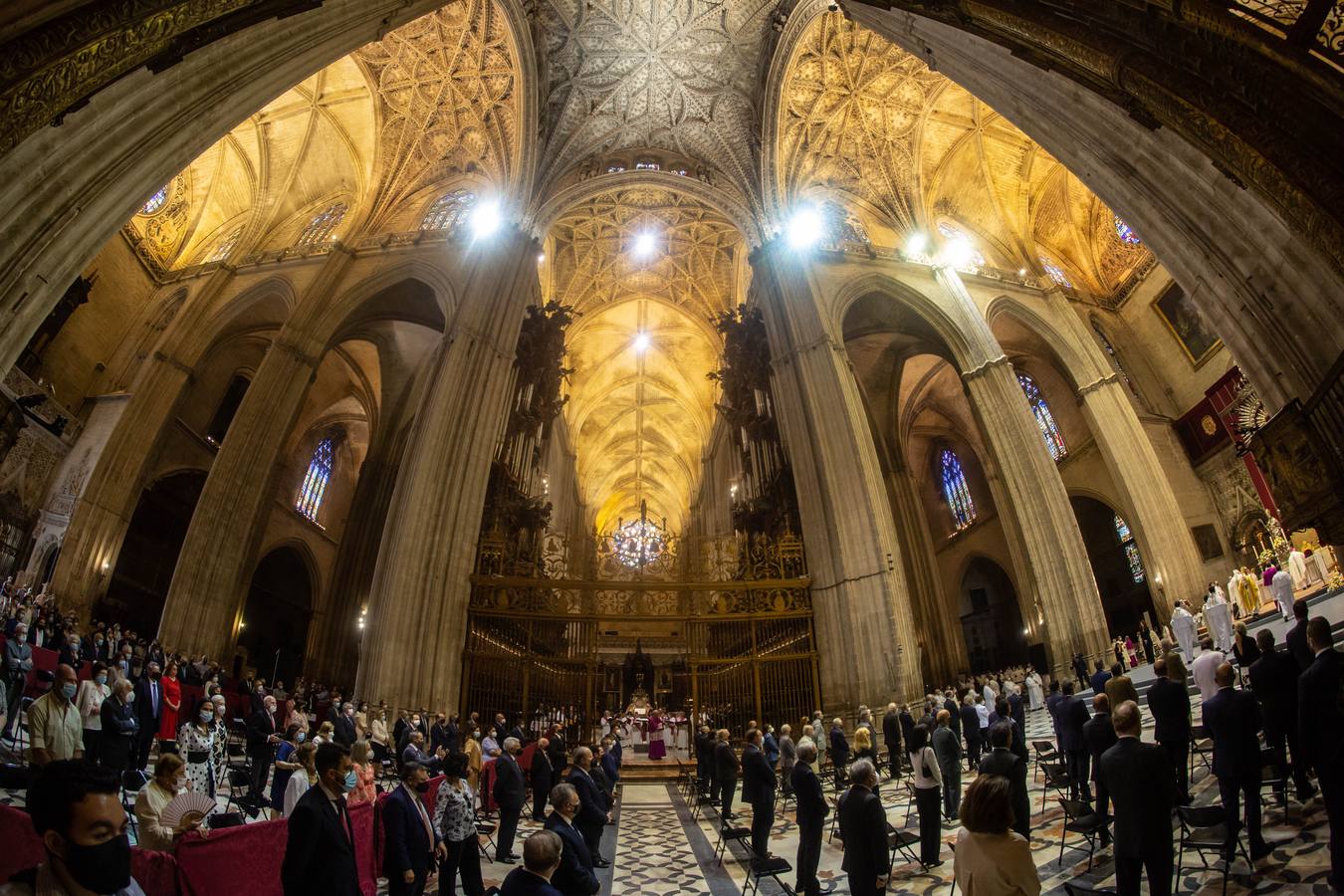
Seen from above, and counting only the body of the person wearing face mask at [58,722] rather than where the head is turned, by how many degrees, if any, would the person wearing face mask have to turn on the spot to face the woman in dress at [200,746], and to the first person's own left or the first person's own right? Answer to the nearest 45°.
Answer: approximately 45° to the first person's own left

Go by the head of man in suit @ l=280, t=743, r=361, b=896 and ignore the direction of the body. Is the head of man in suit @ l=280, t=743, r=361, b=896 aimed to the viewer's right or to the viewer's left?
to the viewer's right

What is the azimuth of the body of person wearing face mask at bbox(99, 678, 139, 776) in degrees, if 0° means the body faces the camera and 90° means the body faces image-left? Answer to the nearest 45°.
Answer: approximately 315°

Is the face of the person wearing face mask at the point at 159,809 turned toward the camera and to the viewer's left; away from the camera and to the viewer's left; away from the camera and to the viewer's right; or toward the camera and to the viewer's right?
toward the camera and to the viewer's right

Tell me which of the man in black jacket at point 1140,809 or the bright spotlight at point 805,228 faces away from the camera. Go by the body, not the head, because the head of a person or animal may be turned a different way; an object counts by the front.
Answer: the man in black jacket

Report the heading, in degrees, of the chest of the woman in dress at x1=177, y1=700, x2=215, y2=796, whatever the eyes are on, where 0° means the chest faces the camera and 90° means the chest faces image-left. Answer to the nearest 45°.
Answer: approximately 315°

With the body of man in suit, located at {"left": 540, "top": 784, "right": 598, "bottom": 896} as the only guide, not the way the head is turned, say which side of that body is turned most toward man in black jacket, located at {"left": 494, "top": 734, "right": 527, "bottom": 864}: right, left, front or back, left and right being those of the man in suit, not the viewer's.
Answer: left

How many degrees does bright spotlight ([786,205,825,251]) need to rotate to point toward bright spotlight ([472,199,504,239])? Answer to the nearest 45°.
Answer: approximately 90° to its right
